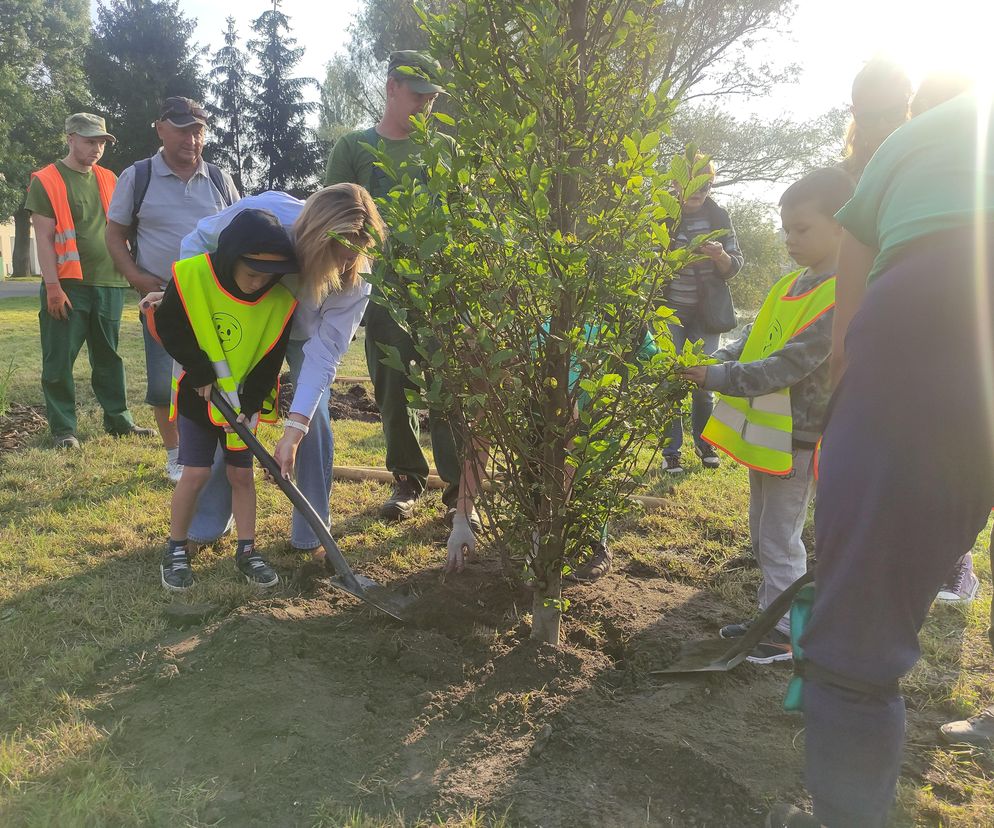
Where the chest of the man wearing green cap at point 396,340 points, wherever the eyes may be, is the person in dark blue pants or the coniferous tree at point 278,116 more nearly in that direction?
the person in dark blue pants

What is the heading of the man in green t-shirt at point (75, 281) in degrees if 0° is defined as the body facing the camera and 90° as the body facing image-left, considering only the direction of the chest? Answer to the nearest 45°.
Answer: approximately 315°

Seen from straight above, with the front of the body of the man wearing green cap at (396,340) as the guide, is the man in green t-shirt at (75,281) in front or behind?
behind

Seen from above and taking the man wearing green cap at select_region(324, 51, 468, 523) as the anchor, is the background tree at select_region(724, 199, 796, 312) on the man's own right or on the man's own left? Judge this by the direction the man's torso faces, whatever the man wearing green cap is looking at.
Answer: on the man's own left

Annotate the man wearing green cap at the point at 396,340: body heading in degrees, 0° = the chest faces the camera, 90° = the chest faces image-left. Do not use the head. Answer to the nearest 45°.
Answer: approximately 315°
